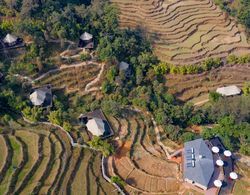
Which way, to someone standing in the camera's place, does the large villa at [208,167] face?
facing to the right of the viewer

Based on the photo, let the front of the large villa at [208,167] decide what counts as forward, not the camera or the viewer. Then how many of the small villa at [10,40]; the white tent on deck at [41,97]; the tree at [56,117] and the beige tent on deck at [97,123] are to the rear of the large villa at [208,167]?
4

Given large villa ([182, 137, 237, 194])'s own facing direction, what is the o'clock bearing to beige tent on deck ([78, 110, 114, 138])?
beige tent on deck ([78, 110, 114, 138]) is roughly at 6 o'clock from large villa ([182, 137, 237, 194]).

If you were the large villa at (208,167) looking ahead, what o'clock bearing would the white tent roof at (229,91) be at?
the white tent roof at (229,91) is roughly at 9 o'clock from the large villa at (208,167).

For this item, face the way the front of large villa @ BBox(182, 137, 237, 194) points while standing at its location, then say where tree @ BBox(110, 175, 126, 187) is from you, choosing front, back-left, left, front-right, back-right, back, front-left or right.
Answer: back-right

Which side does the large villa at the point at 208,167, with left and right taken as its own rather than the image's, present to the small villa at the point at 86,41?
back

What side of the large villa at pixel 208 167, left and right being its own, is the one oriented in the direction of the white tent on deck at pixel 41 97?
back

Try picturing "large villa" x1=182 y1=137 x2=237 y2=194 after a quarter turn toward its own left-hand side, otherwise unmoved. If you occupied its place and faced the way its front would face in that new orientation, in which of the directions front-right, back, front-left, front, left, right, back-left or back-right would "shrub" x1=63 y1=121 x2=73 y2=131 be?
left

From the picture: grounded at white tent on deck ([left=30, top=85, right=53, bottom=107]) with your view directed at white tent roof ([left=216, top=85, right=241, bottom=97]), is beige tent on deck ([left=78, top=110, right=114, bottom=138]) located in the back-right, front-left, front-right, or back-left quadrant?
front-right

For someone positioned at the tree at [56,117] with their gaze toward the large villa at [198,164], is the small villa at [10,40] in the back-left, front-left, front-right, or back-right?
back-left

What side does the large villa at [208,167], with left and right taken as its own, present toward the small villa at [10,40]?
back

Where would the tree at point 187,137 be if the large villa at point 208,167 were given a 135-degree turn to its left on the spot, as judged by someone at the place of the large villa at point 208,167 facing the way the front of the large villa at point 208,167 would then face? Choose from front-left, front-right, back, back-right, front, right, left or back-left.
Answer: front

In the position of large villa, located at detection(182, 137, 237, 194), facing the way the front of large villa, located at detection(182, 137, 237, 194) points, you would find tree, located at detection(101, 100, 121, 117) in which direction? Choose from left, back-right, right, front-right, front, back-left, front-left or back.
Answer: back
